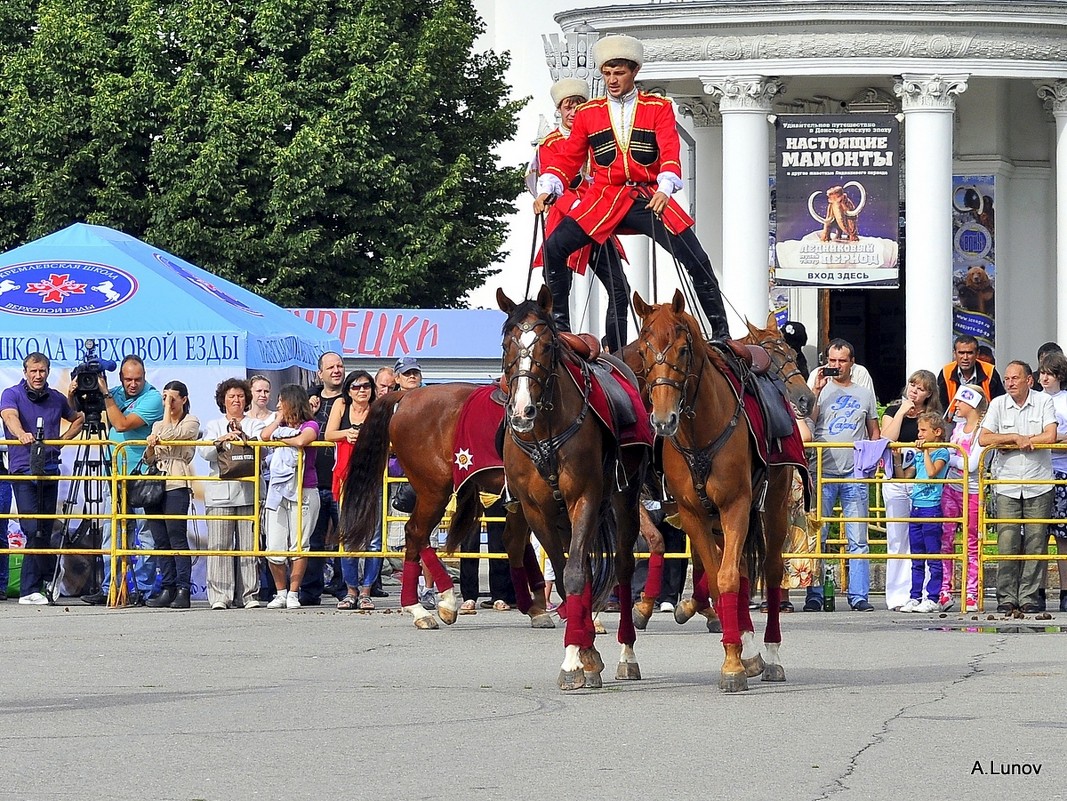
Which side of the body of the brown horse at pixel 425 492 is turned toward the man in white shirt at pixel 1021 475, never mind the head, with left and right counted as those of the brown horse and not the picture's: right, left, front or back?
front

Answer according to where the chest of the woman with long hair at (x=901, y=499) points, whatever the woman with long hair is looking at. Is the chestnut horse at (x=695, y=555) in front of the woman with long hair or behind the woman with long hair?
in front

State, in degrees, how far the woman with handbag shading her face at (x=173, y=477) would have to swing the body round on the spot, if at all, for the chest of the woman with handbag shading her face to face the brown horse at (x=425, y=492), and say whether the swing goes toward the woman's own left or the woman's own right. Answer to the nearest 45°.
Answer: approximately 90° to the woman's own left

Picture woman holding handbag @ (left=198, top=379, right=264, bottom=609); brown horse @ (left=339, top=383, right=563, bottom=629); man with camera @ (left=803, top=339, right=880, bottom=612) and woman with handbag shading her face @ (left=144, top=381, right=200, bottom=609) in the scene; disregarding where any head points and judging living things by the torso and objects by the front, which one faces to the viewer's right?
the brown horse

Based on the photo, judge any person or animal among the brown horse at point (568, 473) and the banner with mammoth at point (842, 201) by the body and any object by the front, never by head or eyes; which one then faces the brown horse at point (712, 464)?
the banner with mammoth

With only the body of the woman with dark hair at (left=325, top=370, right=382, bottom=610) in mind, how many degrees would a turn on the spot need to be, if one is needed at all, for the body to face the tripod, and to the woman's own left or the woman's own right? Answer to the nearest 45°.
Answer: approximately 90° to the woman's own right

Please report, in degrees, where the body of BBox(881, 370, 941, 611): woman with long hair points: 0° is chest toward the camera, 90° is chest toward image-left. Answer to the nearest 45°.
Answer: approximately 0°

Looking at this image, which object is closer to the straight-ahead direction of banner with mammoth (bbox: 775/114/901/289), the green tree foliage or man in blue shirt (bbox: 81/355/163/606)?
the man in blue shirt
